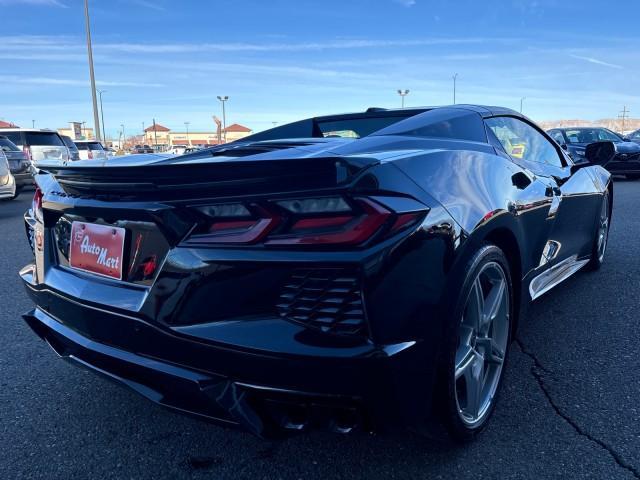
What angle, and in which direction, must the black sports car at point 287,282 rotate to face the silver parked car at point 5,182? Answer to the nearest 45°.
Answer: approximately 90° to its left

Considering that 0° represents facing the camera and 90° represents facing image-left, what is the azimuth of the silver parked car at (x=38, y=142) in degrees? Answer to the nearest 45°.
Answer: approximately 135°

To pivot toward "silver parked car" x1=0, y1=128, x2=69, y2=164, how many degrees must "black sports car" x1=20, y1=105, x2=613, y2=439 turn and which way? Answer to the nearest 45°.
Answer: approximately 90° to its left

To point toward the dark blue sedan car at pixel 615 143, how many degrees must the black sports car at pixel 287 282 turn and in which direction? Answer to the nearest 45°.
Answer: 0° — it already faces it

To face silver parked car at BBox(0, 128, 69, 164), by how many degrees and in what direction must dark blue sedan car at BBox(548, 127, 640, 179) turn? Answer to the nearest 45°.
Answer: approximately 90° to its right

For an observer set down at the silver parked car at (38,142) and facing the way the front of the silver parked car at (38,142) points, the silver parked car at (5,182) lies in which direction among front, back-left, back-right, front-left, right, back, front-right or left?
back-left

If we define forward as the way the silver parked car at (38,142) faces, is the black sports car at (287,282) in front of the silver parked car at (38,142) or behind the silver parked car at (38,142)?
behind

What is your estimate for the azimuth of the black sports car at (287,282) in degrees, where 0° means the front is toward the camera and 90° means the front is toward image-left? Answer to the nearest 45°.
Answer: approximately 225°
